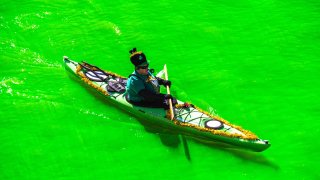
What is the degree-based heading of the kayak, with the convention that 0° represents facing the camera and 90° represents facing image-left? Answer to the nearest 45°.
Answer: approximately 315°

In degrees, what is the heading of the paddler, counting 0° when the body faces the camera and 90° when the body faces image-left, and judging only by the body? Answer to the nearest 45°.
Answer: approximately 315°
